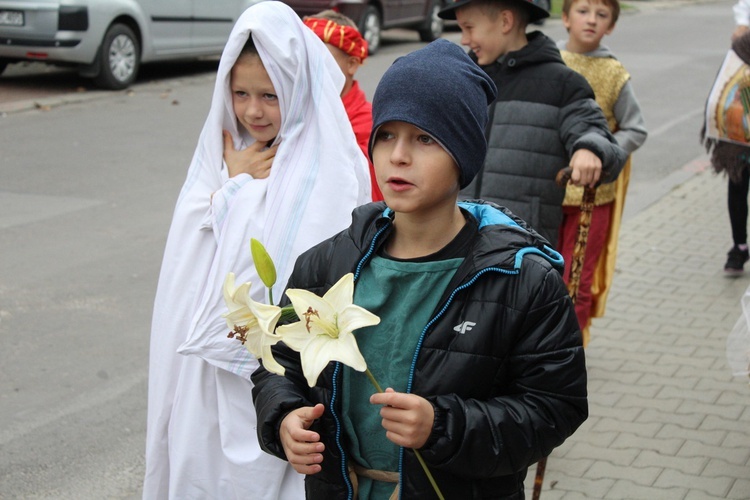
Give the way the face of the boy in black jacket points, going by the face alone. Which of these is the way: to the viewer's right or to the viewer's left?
to the viewer's left

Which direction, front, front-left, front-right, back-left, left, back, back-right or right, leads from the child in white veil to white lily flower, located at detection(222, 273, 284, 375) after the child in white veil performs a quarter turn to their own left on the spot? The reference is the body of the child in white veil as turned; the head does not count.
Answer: front-right

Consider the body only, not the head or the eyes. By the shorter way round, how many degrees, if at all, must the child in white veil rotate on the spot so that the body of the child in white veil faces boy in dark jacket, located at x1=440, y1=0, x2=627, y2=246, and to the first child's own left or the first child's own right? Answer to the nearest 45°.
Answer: approximately 180°

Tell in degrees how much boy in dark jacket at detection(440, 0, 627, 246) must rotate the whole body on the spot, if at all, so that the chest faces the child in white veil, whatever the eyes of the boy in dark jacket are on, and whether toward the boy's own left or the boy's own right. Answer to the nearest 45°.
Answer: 0° — they already face them

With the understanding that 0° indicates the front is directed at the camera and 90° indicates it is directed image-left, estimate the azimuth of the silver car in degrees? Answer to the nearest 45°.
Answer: approximately 225°

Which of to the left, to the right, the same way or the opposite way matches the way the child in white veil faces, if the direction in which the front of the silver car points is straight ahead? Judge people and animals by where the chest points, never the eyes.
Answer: the opposite way

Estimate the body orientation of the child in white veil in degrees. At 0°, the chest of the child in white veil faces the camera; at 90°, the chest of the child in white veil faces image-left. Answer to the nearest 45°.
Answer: approximately 45°

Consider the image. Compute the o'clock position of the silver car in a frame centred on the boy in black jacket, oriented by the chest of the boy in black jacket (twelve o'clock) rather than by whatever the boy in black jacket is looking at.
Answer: The silver car is roughly at 4 o'clock from the boy in black jacket.

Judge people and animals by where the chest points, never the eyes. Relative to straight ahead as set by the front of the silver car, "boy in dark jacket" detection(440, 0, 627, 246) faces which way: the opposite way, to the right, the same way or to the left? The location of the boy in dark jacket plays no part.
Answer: the opposite way

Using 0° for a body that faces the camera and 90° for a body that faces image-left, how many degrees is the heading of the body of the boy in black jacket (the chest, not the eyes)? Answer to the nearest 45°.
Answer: approximately 45°

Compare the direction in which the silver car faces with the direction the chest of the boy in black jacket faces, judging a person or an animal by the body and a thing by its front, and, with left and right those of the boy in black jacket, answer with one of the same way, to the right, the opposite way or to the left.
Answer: the opposite way

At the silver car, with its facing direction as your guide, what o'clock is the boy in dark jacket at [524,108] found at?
The boy in dark jacket is roughly at 4 o'clock from the silver car.
